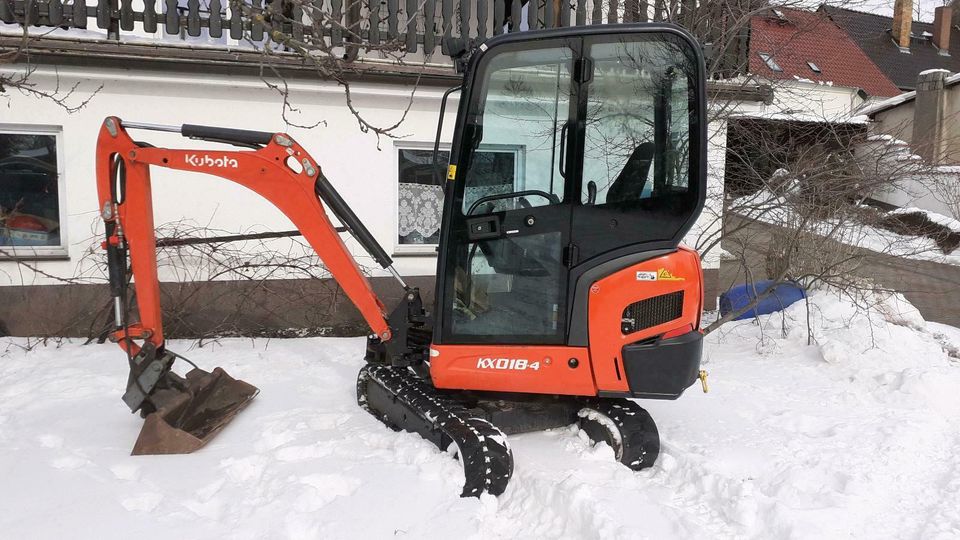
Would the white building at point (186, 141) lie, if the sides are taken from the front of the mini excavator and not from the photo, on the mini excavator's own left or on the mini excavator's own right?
on the mini excavator's own right

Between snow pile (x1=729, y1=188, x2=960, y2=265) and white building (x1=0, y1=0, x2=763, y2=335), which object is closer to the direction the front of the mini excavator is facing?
the white building

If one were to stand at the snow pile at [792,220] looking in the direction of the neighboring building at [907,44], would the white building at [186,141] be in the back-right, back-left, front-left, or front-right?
back-left

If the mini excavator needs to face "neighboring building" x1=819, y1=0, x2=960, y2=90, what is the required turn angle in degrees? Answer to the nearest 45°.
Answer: approximately 135° to its right

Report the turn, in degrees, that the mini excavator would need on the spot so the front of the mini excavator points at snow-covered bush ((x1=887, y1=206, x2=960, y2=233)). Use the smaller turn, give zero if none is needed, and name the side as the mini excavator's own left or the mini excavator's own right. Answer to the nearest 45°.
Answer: approximately 135° to the mini excavator's own right

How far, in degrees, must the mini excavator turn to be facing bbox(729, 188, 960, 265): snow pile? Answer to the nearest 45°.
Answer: approximately 135° to its right

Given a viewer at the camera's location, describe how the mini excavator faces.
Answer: facing to the left of the viewer
